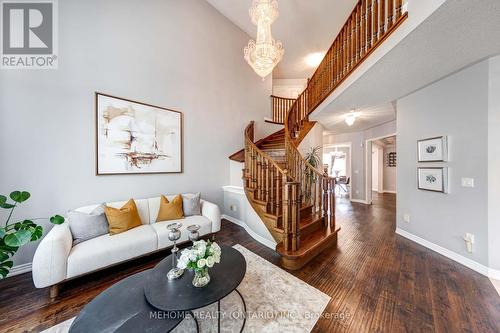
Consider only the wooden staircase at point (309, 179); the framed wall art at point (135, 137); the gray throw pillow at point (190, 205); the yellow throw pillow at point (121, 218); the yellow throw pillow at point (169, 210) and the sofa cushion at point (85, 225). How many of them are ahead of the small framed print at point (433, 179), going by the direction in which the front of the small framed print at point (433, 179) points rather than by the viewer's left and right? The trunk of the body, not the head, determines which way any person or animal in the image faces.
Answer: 6

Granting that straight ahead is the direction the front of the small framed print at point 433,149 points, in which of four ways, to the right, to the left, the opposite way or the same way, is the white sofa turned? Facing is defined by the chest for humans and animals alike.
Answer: the opposite way

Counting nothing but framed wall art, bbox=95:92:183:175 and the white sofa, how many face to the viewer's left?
0

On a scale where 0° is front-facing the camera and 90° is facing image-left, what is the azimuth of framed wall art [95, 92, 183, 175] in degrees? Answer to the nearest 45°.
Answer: approximately 315°

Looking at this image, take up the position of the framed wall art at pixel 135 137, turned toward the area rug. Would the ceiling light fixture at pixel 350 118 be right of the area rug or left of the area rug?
left

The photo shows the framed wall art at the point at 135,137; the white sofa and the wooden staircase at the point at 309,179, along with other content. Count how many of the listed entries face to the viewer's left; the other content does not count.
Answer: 0

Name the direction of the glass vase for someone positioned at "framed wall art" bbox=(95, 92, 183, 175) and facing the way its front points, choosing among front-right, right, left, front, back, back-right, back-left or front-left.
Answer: front-right

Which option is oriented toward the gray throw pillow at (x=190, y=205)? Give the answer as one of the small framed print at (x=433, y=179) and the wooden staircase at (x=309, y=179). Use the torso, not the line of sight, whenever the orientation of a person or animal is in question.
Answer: the small framed print

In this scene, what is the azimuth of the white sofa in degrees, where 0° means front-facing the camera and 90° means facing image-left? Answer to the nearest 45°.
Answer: approximately 315°

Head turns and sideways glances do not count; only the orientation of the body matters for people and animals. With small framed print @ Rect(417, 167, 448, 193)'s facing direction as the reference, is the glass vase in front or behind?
in front

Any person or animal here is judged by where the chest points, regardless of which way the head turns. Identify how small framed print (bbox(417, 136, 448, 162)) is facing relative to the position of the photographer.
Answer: facing the viewer and to the left of the viewer

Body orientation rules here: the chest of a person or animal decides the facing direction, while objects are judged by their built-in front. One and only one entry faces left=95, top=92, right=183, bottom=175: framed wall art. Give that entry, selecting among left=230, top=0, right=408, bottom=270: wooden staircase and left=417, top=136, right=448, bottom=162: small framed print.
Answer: the small framed print

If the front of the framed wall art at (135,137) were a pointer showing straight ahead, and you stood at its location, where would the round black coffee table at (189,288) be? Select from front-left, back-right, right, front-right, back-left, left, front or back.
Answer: front-right

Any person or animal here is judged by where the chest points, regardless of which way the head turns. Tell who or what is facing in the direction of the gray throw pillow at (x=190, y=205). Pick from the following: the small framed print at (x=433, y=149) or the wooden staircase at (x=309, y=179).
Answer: the small framed print
